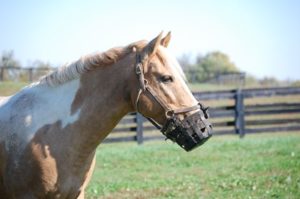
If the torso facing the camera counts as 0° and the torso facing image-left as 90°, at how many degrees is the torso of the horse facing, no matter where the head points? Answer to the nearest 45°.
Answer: approximately 270°
